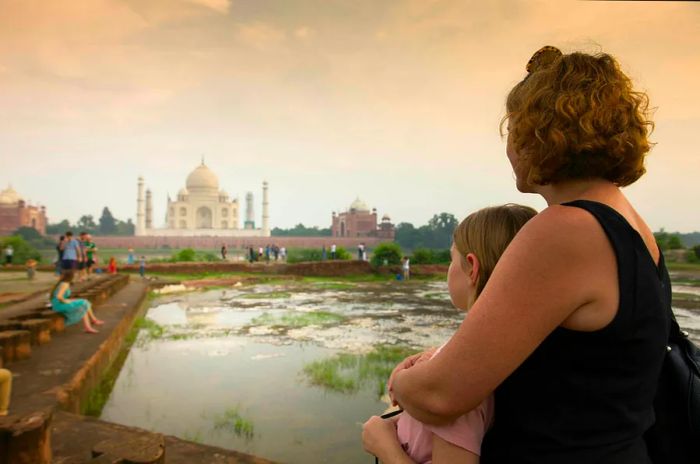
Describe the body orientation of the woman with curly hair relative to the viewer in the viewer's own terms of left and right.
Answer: facing away from the viewer and to the left of the viewer

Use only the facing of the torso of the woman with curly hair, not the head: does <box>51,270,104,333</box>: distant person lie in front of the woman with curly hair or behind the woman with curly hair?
in front

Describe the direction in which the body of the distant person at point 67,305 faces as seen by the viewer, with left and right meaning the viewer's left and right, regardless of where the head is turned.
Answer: facing to the right of the viewer

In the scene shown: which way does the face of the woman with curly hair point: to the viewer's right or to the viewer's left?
to the viewer's left

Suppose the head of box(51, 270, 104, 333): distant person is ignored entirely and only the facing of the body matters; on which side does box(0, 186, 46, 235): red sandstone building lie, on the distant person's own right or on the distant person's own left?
on the distant person's own left

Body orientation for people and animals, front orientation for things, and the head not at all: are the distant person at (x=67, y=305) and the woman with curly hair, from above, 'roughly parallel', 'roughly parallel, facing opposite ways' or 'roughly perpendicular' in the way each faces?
roughly perpendicular

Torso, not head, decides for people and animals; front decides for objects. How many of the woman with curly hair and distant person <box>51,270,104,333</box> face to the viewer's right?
1

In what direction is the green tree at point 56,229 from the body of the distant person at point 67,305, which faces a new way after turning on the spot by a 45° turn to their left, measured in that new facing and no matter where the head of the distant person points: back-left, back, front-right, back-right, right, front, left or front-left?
front-left

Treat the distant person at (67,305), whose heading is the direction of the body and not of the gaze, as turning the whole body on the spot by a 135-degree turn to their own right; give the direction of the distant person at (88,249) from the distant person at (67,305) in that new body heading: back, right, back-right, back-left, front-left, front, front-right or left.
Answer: back-right

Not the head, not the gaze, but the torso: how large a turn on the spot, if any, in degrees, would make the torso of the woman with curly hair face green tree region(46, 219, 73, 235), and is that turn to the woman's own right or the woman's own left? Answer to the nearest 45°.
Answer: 0° — they already face it

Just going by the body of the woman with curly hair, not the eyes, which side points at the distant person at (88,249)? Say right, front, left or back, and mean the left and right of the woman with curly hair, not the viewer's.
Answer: front

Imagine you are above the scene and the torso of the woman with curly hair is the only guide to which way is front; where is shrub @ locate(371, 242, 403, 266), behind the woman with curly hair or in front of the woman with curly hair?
in front

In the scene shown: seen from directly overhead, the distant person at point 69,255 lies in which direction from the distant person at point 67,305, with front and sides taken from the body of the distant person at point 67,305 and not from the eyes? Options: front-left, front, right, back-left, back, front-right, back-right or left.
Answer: left

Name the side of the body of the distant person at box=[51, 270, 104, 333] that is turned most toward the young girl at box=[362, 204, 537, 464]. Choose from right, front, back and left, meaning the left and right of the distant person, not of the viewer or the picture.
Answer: right
